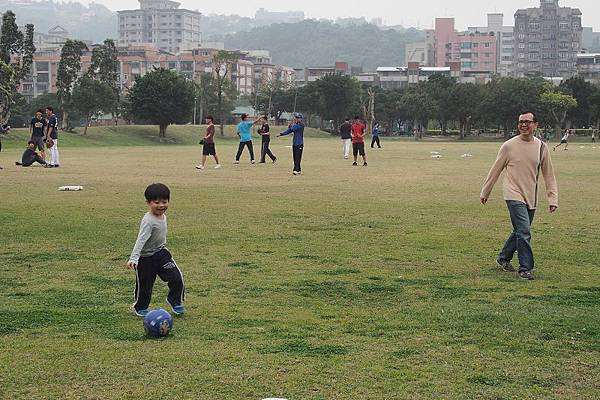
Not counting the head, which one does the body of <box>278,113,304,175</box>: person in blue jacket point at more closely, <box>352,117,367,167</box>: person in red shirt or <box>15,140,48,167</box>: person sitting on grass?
the person sitting on grass

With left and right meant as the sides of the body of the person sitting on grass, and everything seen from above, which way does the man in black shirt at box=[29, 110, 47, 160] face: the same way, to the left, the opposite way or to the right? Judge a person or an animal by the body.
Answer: to the right

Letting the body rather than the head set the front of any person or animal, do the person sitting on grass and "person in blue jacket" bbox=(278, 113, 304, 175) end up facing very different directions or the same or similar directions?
very different directions

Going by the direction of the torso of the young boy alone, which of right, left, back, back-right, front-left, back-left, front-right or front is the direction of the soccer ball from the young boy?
front-right

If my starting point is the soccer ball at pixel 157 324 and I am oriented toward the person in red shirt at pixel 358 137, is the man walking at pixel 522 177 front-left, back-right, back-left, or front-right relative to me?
front-right

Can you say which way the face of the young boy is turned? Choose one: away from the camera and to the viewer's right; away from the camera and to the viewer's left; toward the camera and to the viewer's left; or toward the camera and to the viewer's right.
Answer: toward the camera and to the viewer's right

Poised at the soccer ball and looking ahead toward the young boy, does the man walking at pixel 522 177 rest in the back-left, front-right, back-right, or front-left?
front-right

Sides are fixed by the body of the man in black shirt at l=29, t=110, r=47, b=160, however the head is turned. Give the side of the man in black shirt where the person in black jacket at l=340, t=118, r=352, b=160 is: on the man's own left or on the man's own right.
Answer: on the man's own left

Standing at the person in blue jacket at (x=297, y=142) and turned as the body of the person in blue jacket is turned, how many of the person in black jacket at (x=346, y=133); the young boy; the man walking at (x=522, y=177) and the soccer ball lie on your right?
1

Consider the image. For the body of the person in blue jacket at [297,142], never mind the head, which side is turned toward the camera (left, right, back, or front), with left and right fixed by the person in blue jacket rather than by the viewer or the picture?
left

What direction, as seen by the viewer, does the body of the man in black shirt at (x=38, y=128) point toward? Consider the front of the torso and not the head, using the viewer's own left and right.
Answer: facing the viewer

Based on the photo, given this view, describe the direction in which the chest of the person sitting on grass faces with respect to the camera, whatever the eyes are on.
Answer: to the viewer's right

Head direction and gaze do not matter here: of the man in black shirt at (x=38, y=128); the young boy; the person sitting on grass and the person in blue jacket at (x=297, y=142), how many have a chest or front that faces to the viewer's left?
1

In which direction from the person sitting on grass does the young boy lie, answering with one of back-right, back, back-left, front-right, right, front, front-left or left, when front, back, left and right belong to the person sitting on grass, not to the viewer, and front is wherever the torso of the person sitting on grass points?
right

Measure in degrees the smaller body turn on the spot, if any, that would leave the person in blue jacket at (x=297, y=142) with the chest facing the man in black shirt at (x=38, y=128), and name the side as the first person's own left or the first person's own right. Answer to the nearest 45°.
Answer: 0° — they already face them

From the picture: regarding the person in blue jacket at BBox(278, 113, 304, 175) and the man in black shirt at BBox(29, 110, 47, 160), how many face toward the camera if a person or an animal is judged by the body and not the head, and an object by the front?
1

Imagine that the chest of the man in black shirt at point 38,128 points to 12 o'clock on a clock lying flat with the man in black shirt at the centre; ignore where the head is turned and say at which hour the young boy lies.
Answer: The young boy is roughly at 12 o'clock from the man in black shirt.

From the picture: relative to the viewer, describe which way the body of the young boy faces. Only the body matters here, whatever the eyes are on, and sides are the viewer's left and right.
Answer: facing the viewer and to the right of the viewer

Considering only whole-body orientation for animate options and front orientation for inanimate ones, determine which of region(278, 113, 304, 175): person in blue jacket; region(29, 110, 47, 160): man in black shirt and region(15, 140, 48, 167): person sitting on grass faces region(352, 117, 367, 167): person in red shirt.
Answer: the person sitting on grass
